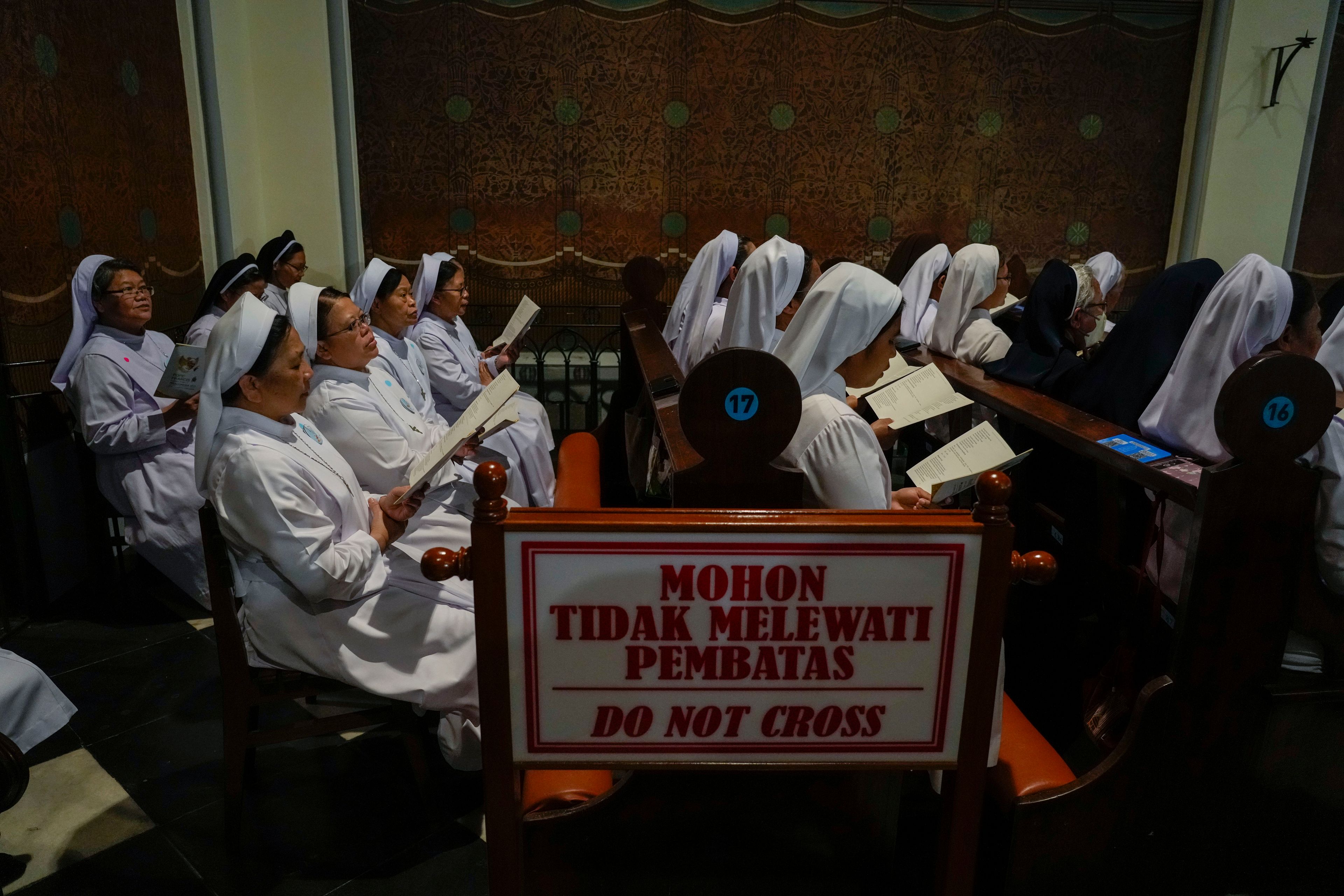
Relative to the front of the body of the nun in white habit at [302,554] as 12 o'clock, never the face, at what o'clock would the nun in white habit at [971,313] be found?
the nun in white habit at [971,313] is roughly at 11 o'clock from the nun in white habit at [302,554].

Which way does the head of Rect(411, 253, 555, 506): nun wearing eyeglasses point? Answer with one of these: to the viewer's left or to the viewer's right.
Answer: to the viewer's right

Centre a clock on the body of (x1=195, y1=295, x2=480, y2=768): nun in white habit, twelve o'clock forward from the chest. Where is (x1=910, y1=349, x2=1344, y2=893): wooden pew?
The wooden pew is roughly at 1 o'clock from the nun in white habit.

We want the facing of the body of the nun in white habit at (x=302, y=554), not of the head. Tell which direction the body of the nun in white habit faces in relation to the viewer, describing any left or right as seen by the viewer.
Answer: facing to the right of the viewer

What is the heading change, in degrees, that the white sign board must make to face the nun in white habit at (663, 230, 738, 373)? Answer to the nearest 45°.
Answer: approximately 180°

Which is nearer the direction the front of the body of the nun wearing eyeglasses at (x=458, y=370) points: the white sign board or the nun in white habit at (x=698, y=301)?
the nun in white habit

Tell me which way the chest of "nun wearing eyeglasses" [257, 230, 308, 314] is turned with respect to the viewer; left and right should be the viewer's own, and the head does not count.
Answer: facing to the right of the viewer

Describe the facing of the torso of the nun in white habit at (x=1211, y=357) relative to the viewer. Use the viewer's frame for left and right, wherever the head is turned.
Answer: facing to the right of the viewer

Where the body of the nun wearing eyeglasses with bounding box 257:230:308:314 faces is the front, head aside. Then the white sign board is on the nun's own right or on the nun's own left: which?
on the nun's own right

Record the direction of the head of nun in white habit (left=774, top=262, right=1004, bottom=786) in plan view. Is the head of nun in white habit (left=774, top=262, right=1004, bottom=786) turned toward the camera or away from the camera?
away from the camera

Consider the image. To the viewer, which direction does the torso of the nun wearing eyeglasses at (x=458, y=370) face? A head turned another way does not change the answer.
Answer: to the viewer's right

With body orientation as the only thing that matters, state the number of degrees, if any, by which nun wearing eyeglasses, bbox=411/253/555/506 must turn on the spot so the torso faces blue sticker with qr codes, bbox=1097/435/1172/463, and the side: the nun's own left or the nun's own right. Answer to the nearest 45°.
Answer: approximately 45° to the nun's own right
